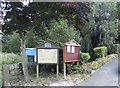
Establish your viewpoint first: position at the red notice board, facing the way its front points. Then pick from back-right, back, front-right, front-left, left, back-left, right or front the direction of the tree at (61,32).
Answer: back

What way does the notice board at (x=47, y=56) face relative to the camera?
toward the camera

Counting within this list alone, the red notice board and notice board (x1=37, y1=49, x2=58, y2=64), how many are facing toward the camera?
2

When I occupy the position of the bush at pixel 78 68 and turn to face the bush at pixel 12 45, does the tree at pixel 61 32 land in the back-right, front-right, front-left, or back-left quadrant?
front-right

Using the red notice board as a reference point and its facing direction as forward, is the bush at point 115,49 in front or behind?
behind

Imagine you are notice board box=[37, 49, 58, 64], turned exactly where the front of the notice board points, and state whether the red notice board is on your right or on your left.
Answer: on your left

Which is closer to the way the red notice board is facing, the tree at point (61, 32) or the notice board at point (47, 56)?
the notice board

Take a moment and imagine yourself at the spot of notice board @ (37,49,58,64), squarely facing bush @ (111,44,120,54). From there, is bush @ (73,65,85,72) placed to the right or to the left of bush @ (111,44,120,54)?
right

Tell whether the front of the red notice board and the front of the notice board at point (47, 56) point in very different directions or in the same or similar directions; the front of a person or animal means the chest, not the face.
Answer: same or similar directions

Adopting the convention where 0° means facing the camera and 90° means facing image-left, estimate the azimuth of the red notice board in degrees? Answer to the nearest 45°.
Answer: approximately 0°
